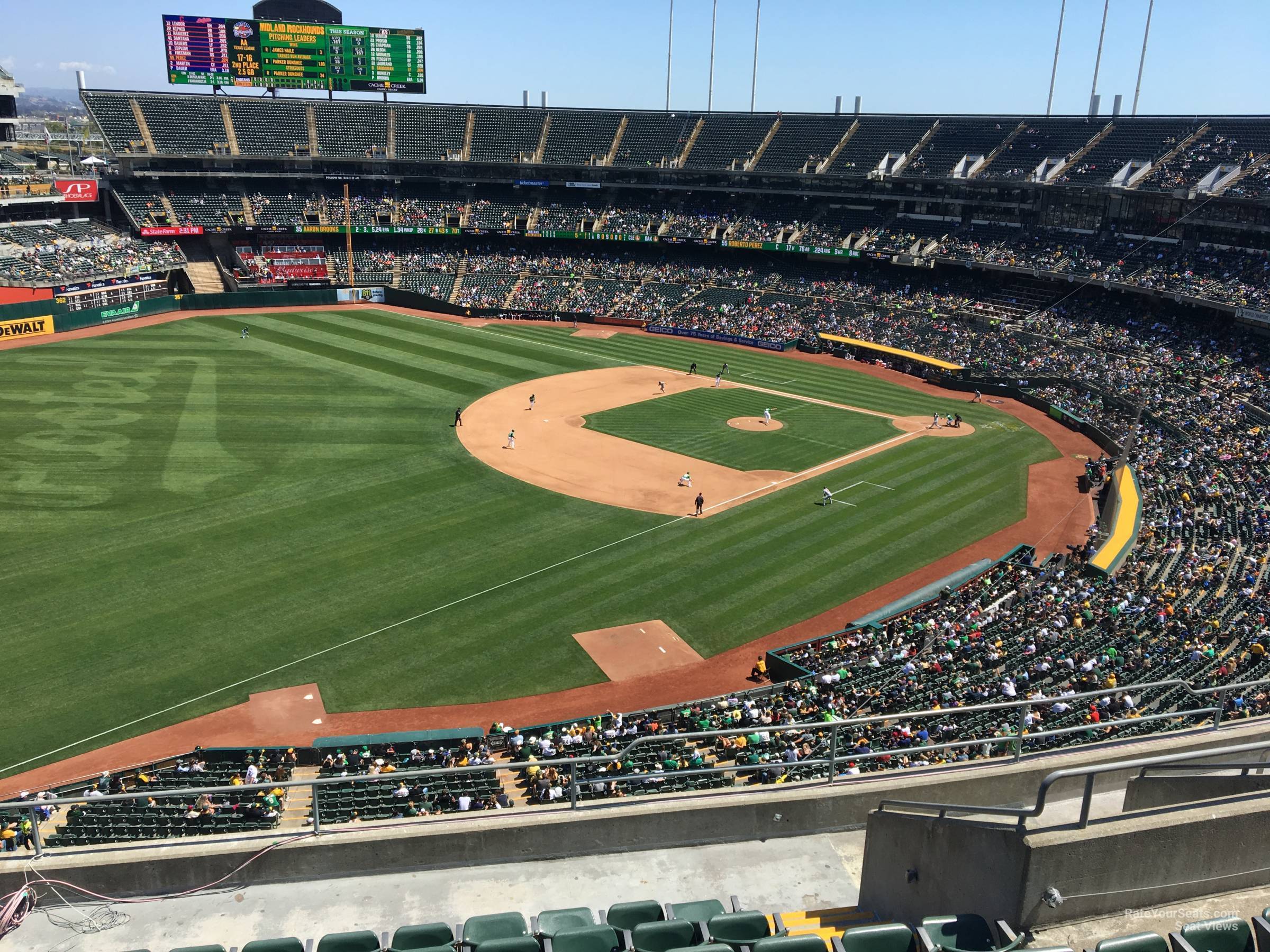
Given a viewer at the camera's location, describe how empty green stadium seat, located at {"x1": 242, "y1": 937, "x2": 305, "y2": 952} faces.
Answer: facing away from the viewer

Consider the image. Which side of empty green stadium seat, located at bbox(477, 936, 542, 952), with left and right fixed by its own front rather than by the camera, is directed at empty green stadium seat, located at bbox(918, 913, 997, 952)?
right

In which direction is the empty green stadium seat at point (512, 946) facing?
away from the camera

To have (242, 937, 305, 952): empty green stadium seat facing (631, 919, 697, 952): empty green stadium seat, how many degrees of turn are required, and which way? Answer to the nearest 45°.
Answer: approximately 90° to its right

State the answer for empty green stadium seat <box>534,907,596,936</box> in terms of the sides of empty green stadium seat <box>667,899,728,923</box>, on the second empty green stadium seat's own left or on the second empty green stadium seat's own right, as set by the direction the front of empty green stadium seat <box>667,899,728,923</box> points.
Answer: on the second empty green stadium seat's own left

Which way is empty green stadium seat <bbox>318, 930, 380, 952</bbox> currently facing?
away from the camera

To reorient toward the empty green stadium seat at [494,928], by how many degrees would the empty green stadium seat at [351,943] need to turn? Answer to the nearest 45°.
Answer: approximately 90° to its right

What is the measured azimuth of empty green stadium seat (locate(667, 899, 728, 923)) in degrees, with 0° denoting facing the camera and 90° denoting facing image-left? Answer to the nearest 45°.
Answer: approximately 180°

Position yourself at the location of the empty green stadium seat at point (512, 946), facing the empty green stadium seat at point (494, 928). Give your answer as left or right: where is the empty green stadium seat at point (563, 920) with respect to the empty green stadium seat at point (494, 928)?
right

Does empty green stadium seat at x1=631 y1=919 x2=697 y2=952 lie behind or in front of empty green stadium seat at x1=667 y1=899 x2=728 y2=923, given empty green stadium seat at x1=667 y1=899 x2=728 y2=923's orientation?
behind
